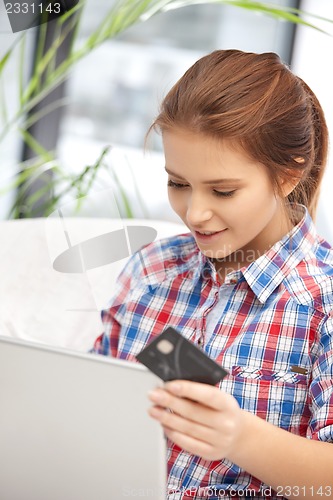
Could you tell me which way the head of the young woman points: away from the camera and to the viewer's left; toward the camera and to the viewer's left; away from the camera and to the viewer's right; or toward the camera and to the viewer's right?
toward the camera and to the viewer's left

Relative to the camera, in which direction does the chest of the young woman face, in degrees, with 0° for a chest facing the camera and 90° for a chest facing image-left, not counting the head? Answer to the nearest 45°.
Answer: approximately 45°
